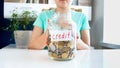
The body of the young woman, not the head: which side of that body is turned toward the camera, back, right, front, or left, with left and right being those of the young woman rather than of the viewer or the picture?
front

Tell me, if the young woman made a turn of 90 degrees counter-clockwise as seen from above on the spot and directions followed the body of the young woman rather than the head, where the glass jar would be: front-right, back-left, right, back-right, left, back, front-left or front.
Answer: right
